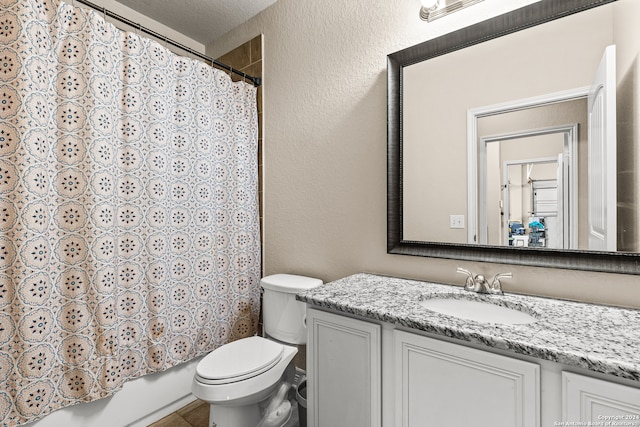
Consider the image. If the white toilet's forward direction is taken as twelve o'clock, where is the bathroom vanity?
The bathroom vanity is roughly at 9 o'clock from the white toilet.

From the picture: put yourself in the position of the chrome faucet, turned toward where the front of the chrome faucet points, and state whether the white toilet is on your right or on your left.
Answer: on your right

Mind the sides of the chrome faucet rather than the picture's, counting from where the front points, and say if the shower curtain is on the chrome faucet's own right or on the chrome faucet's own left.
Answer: on the chrome faucet's own right

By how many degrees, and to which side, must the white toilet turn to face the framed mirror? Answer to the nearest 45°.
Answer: approximately 90° to its left

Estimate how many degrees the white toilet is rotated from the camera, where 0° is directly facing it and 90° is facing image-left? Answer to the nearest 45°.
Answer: approximately 45°

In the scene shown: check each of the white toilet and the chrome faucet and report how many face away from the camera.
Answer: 0

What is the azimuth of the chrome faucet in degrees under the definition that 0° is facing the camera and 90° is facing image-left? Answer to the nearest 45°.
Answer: approximately 0°

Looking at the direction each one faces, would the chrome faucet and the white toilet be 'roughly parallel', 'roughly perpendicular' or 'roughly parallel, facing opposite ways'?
roughly parallel
